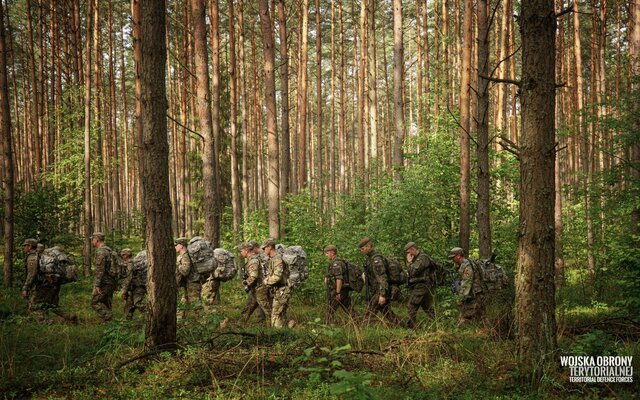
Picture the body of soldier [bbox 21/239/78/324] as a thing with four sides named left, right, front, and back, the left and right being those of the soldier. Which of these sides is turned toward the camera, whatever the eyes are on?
left

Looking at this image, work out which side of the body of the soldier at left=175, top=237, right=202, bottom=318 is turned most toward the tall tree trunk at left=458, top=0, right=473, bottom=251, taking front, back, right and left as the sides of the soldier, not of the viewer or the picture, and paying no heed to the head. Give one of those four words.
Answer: back

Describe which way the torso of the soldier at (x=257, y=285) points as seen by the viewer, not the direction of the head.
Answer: to the viewer's left

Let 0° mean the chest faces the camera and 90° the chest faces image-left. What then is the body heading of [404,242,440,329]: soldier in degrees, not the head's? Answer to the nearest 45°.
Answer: approximately 90°

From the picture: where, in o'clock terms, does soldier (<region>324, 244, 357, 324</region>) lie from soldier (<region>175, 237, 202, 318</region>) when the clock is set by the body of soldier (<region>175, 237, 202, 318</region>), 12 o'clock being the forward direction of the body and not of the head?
soldier (<region>324, 244, 357, 324</region>) is roughly at 7 o'clock from soldier (<region>175, 237, 202, 318</region>).

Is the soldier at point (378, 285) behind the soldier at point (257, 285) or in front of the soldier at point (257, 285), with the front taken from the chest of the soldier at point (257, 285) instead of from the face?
behind

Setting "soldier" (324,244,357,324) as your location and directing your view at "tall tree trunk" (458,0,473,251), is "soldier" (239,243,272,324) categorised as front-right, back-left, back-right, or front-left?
back-left

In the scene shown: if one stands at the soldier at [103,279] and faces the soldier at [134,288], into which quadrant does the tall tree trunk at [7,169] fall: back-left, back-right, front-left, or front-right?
back-left

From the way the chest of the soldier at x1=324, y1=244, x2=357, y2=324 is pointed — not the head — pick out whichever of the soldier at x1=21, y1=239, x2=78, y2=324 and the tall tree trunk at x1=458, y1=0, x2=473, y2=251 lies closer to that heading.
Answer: the soldier

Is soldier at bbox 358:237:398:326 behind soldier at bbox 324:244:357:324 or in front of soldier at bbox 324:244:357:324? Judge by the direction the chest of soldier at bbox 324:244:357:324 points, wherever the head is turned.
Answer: behind

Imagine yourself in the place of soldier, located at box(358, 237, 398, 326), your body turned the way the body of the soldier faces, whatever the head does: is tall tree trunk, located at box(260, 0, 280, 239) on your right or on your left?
on your right

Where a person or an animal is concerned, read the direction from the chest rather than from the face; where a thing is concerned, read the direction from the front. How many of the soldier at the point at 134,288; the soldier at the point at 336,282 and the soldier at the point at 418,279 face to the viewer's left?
3

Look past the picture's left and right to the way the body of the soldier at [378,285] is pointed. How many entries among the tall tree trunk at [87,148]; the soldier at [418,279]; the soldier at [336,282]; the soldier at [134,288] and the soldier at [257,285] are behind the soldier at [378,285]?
1

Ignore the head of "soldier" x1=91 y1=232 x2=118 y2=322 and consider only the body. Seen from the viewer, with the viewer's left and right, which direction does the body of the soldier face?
facing to the left of the viewer

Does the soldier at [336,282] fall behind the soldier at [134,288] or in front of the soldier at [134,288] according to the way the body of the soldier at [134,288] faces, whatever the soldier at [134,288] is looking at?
behind
